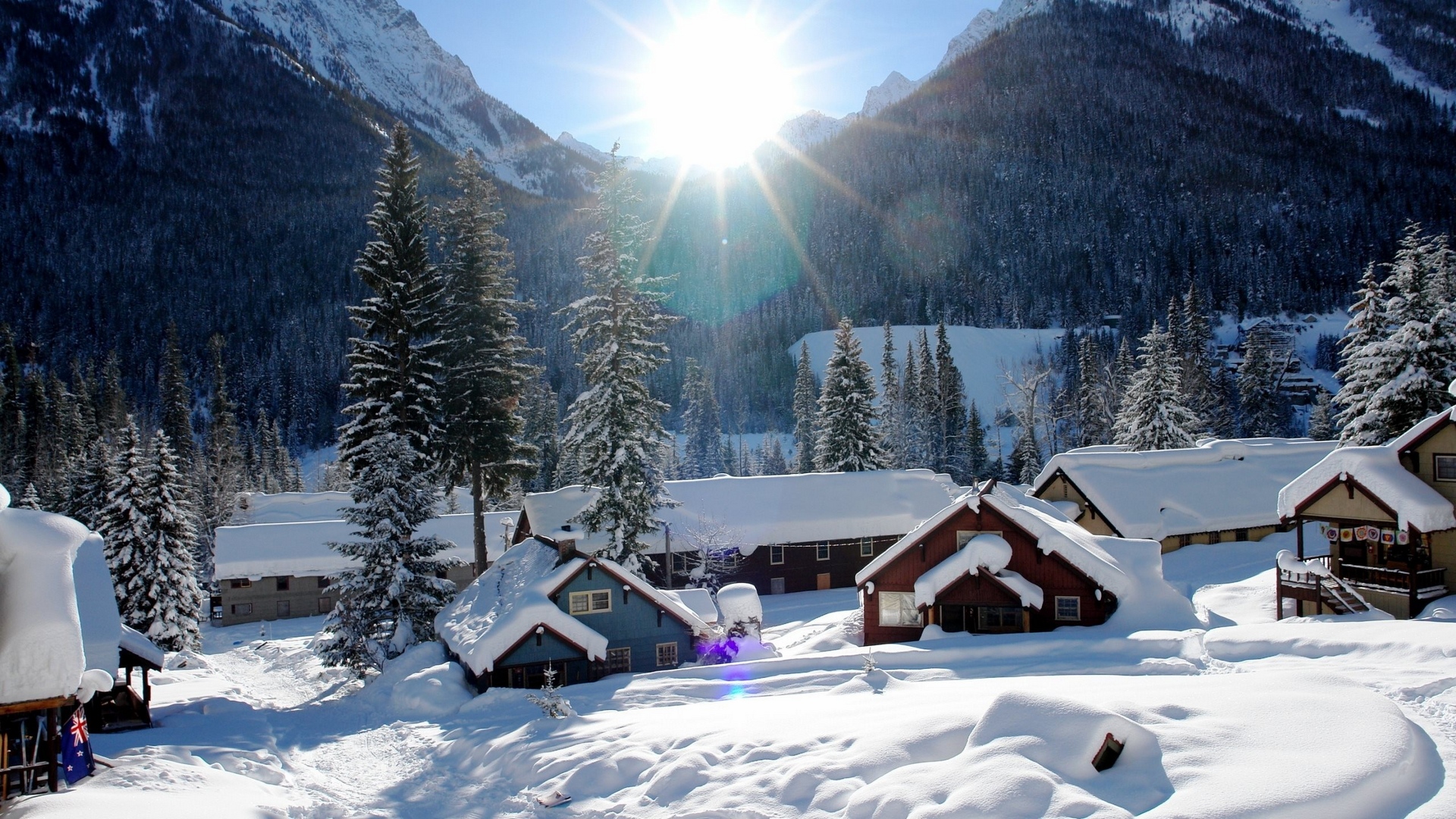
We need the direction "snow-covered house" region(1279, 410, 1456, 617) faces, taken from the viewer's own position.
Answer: facing the viewer and to the left of the viewer

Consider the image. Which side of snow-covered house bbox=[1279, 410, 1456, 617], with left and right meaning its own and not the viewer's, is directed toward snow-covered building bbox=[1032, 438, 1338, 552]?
right

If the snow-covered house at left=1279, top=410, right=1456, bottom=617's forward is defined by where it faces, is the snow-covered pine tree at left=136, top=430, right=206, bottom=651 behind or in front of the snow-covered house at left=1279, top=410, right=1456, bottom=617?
in front

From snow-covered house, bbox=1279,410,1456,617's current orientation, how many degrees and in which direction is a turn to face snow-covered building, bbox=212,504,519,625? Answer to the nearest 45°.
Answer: approximately 45° to its right

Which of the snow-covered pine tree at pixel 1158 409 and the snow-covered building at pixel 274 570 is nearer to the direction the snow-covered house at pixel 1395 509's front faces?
the snow-covered building

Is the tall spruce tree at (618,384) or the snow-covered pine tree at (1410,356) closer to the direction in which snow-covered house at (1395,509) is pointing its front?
the tall spruce tree

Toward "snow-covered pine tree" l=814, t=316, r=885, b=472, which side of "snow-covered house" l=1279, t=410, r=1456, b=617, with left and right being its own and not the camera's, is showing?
right
